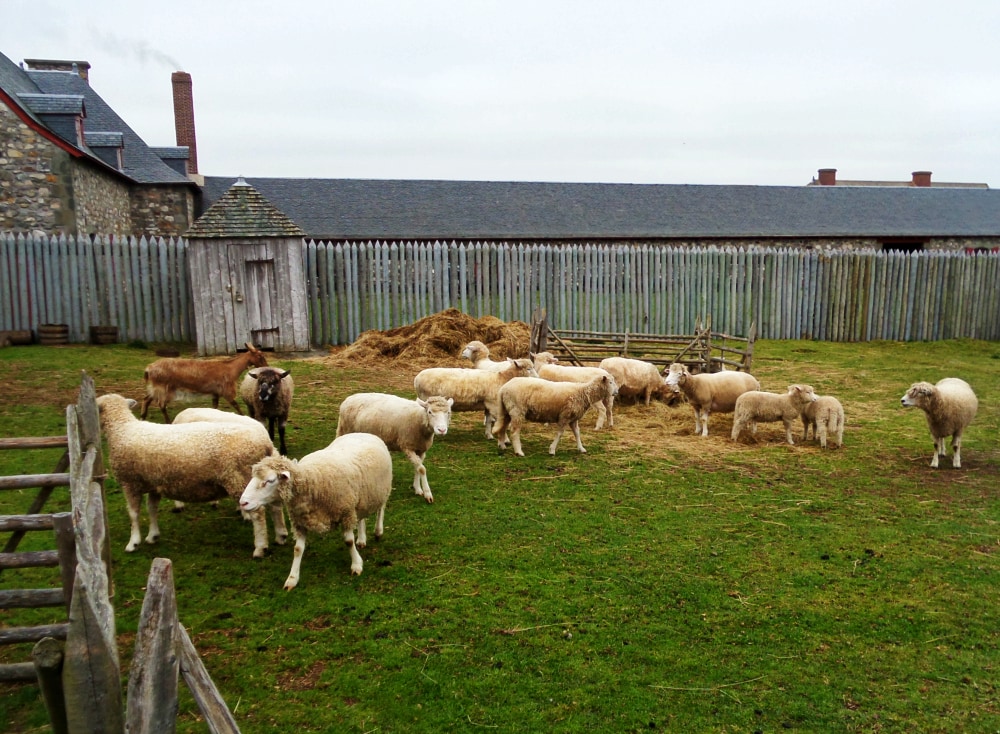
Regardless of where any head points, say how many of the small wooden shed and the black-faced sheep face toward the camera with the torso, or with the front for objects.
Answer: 2

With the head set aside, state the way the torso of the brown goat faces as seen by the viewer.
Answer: to the viewer's right

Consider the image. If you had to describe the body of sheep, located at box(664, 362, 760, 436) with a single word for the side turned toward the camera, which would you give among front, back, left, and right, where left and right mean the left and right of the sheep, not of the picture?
left

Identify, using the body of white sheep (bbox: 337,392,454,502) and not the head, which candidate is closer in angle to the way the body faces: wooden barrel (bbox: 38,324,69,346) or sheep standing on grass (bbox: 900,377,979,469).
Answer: the sheep standing on grass

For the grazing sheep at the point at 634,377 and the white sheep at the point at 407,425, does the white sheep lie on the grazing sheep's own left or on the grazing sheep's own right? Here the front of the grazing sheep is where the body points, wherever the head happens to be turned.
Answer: on the grazing sheep's own right

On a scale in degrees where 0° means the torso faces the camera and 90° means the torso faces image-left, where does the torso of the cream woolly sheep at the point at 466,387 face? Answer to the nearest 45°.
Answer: approximately 270°

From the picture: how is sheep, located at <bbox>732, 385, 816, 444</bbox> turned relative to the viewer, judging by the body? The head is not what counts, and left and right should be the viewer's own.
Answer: facing to the right of the viewer

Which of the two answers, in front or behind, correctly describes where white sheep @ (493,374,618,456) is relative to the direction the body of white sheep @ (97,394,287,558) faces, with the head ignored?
behind

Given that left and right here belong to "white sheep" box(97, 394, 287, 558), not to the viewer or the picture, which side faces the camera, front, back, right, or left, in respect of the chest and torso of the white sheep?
left

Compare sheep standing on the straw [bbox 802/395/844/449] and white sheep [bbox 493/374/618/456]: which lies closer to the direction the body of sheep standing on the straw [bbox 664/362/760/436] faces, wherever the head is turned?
the white sheep

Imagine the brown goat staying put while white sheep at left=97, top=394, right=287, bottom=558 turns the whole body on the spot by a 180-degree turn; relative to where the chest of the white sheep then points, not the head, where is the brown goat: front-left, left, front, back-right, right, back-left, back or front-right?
left

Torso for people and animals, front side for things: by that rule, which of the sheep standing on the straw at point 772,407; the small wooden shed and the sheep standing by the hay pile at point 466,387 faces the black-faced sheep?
the small wooden shed

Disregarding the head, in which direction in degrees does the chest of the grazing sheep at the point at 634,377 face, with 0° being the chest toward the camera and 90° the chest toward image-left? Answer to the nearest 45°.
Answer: approximately 270°

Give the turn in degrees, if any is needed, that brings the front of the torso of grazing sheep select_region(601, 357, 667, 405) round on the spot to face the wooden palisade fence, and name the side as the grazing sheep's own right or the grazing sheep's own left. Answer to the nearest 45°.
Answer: approximately 90° to the grazing sheep's own left
